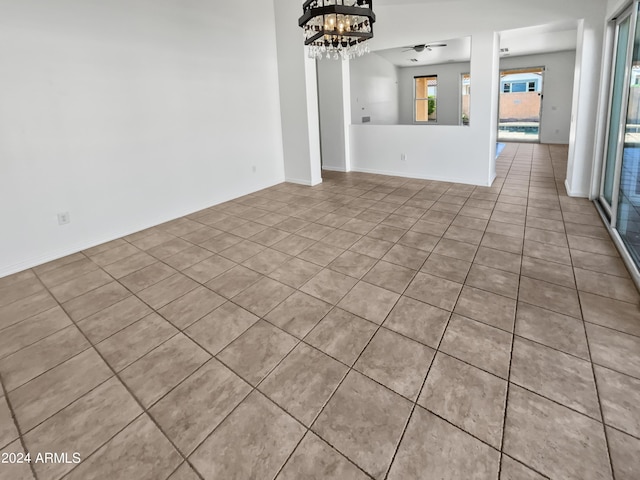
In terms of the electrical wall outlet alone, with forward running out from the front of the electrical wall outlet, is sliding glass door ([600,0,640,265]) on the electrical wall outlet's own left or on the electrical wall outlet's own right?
on the electrical wall outlet's own left

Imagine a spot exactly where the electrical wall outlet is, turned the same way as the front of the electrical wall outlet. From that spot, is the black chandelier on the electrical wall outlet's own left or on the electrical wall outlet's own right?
on the electrical wall outlet's own left
